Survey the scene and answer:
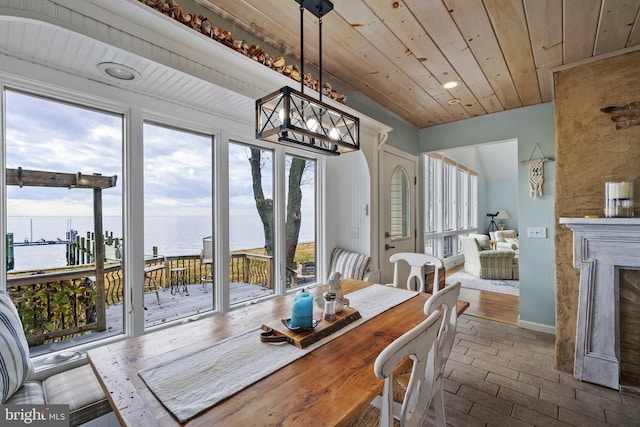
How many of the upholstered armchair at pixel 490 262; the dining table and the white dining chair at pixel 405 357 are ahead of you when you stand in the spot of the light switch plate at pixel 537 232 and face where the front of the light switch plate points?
2

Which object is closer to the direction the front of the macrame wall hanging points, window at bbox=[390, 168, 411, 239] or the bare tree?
the window

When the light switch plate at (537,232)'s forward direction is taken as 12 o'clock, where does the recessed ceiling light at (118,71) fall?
The recessed ceiling light is roughly at 1 o'clock from the light switch plate.

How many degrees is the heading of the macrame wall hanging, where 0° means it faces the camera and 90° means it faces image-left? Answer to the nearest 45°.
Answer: approximately 0°

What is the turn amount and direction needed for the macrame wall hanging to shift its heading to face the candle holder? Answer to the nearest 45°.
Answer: approximately 45° to its left

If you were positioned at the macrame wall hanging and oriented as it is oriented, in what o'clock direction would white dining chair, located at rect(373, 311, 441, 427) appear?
The white dining chair is roughly at 12 o'clock from the macrame wall hanging.

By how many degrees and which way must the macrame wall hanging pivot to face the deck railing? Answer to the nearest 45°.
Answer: approximately 45° to its right

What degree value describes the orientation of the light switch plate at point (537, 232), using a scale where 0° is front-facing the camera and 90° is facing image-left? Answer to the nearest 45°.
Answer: approximately 0°

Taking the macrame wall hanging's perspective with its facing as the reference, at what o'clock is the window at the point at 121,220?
The window is roughly at 1 o'clock from the macrame wall hanging.

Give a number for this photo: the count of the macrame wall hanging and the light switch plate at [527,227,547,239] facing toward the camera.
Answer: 2

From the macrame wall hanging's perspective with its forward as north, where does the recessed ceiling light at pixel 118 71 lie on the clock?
The recessed ceiling light is roughly at 1 o'clock from the macrame wall hanging.

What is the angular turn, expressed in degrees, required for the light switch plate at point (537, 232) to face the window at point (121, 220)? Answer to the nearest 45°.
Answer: approximately 45° to its right

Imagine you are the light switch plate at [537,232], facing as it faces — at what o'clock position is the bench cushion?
The bench cushion is roughly at 1 o'clock from the light switch plate.
